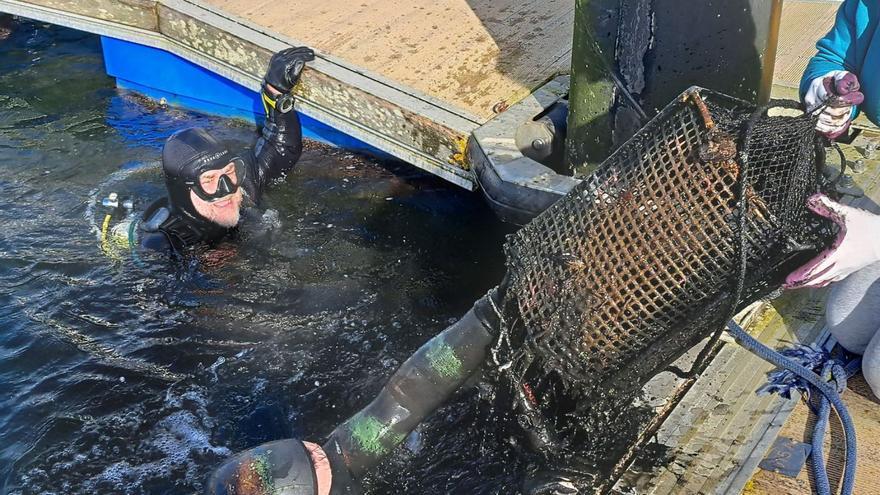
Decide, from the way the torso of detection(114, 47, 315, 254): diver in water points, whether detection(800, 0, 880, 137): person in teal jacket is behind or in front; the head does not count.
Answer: in front

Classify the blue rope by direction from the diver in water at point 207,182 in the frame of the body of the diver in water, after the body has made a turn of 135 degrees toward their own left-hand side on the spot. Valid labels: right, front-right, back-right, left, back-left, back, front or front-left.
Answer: back-right

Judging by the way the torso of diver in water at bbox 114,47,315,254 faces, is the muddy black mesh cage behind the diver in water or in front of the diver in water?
in front

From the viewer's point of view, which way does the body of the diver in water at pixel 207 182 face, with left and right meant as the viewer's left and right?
facing the viewer and to the right of the viewer
